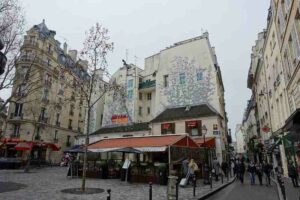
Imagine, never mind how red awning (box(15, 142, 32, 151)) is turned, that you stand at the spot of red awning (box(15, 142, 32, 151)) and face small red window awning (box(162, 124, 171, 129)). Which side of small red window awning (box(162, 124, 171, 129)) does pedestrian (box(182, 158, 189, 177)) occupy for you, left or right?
right

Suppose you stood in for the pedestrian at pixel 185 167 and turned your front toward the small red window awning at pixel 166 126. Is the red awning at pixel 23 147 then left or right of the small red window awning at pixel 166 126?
left
